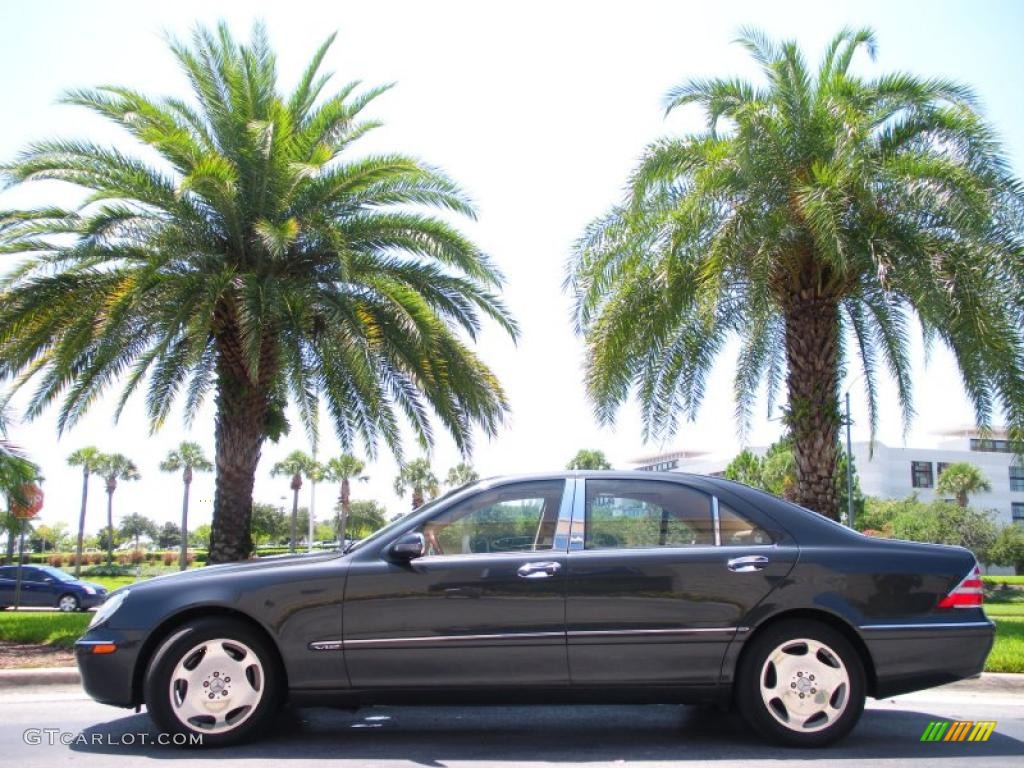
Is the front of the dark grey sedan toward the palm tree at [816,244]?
no

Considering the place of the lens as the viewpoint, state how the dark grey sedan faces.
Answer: facing to the left of the viewer

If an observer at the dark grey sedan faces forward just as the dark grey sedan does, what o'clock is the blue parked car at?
The blue parked car is roughly at 2 o'clock from the dark grey sedan.

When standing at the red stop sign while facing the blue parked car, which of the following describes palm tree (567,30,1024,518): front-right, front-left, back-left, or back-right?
back-right

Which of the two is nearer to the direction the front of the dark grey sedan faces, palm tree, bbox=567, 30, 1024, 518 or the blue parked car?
the blue parked car

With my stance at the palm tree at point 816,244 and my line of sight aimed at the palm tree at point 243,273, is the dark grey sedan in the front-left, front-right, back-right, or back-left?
front-left

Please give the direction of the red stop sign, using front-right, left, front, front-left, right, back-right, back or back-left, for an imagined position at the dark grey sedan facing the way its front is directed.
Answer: front-right

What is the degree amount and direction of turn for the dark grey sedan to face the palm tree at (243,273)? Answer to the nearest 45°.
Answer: approximately 45° to its right
